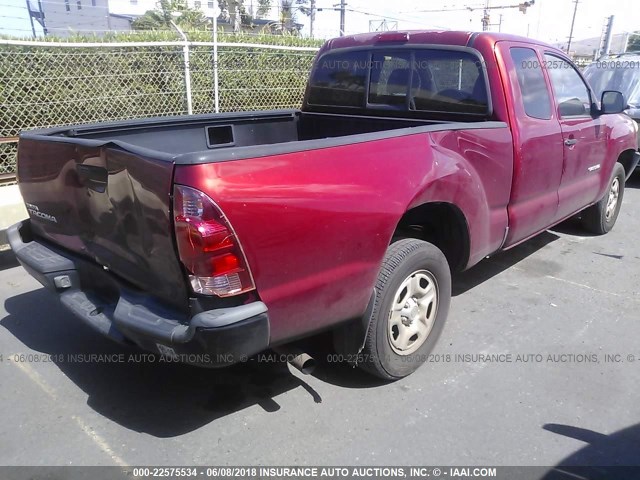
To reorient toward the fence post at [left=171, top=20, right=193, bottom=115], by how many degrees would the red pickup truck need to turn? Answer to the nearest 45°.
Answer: approximately 45° to its left

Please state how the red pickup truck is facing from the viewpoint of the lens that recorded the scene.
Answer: facing away from the viewer and to the right of the viewer

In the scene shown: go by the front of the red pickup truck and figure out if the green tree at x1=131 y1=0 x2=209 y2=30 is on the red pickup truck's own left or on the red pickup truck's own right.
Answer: on the red pickup truck's own left

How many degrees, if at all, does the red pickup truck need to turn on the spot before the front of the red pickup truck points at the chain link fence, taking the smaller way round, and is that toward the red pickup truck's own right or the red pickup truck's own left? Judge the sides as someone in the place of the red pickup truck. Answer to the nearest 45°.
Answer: approximately 90° to the red pickup truck's own left

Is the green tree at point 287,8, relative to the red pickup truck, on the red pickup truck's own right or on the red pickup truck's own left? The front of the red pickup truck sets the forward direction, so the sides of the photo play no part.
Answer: on the red pickup truck's own left
